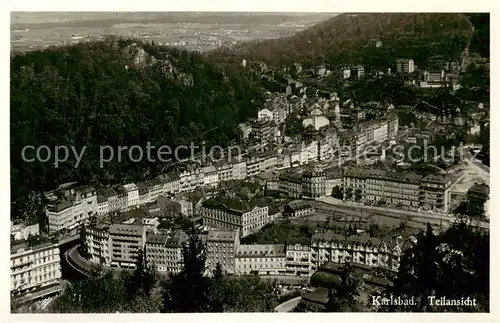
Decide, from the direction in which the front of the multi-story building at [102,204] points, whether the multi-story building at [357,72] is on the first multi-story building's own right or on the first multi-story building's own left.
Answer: on the first multi-story building's own left

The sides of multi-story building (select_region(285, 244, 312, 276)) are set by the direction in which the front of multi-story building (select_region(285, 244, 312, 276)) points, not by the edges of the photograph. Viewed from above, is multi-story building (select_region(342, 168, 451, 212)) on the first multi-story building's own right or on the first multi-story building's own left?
on the first multi-story building's own left

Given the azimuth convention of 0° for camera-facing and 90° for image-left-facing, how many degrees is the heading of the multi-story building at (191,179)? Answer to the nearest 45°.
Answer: approximately 315°

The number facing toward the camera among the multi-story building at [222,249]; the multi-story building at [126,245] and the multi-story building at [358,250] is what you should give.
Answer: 3

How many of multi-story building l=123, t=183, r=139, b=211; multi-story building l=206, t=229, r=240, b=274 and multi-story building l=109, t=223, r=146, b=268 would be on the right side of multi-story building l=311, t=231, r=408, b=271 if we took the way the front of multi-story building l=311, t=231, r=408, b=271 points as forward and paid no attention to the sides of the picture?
3

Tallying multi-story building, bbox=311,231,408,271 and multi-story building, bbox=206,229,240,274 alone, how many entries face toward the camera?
2

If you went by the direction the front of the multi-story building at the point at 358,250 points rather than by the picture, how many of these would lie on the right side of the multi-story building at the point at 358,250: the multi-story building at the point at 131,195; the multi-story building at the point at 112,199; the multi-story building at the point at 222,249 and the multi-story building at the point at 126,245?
4
